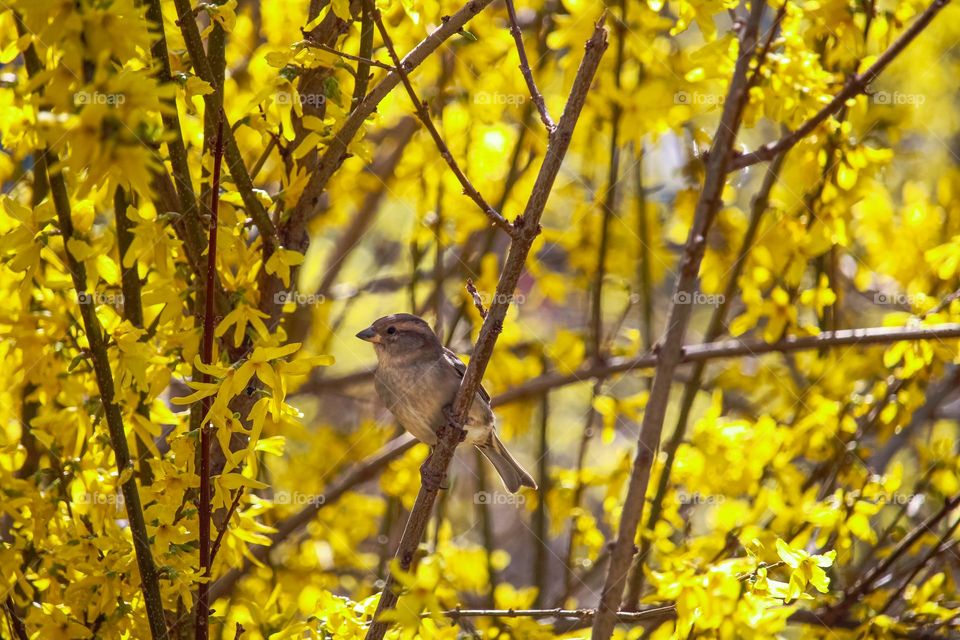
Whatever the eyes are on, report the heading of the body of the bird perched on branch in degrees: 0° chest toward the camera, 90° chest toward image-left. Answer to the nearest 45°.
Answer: approximately 45°
